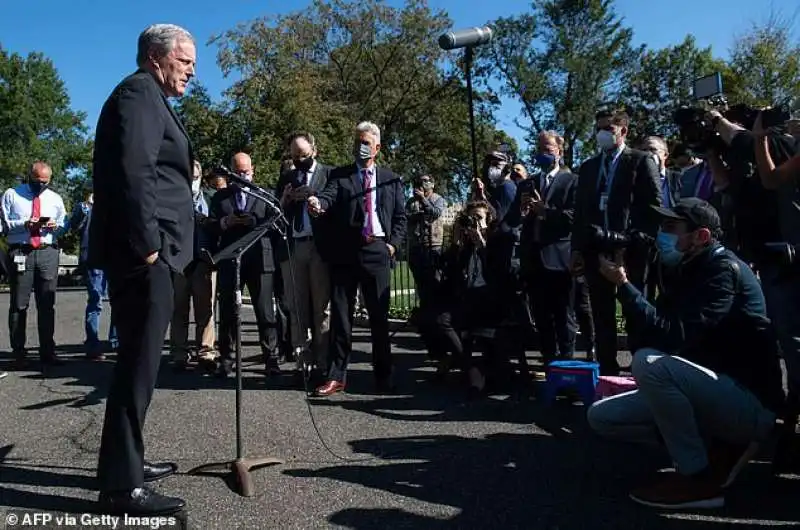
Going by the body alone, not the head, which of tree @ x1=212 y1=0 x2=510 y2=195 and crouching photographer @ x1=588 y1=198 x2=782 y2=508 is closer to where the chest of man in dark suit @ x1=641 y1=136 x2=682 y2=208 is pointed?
the crouching photographer

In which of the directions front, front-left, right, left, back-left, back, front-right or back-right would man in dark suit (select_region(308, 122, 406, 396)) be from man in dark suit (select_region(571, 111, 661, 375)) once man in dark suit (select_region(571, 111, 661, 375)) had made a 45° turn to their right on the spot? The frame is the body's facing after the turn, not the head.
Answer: front

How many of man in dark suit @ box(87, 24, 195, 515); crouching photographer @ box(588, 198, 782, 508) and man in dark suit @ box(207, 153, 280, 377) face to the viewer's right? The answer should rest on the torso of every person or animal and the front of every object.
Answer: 1

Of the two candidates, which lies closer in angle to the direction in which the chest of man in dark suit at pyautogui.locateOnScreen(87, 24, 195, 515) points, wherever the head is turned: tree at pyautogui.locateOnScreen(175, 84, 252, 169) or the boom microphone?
the boom microphone

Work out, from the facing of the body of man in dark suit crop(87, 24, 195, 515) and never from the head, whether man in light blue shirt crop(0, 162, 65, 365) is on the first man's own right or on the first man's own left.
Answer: on the first man's own left

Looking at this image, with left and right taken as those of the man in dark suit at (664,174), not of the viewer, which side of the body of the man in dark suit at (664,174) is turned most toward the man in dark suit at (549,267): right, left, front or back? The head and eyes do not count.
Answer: front

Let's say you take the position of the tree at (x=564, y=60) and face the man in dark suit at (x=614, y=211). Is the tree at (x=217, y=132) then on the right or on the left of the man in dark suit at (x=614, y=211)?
right

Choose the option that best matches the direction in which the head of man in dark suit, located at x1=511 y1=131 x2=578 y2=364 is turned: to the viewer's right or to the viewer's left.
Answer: to the viewer's left

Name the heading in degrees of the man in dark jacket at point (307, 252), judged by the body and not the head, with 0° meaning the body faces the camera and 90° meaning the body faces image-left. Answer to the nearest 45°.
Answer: approximately 0°

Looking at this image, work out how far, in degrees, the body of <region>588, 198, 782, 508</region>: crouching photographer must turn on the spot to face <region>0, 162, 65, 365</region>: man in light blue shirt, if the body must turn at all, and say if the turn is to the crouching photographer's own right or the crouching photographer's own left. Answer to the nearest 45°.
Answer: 0° — they already face them
